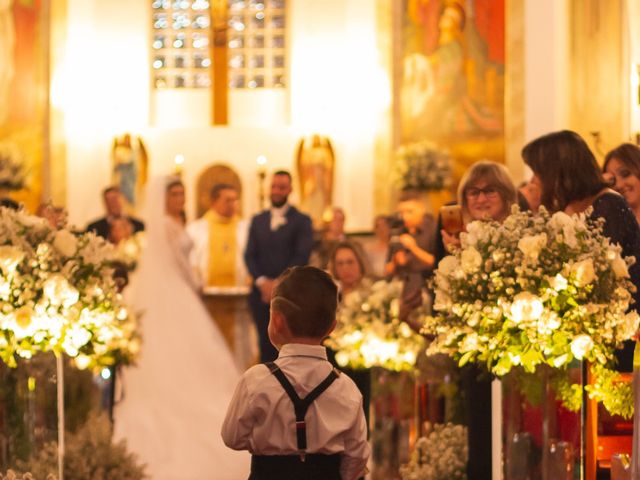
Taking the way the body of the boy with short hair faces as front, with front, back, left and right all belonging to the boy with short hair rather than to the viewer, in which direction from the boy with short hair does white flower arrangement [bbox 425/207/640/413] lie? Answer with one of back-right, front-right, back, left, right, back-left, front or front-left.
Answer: front-right

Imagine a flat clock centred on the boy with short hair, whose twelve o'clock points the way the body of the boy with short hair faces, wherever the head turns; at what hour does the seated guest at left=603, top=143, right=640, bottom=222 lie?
The seated guest is roughly at 1 o'clock from the boy with short hair.

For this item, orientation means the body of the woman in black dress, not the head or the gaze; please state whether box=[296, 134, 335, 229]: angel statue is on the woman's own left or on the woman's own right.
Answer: on the woman's own right

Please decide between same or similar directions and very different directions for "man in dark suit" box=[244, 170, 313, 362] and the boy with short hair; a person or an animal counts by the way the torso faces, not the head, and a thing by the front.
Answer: very different directions

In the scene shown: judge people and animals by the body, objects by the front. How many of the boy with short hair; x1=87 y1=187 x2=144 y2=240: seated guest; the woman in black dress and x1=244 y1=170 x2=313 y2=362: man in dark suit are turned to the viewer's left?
1

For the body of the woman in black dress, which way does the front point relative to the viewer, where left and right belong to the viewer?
facing to the left of the viewer

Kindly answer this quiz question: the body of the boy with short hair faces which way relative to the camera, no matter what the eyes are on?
away from the camera

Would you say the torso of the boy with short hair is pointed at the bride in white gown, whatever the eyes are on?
yes

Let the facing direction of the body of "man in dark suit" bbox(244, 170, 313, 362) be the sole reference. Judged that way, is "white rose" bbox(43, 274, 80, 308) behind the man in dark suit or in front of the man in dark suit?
in front

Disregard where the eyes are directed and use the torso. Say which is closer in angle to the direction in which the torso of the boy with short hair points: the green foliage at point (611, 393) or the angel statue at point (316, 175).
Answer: the angel statue

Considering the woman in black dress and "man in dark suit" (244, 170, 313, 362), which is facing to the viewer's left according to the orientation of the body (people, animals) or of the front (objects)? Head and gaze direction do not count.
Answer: the woman in black dress
